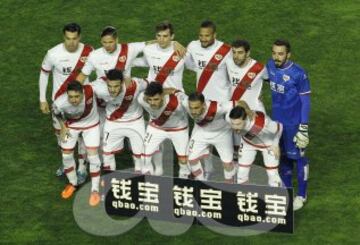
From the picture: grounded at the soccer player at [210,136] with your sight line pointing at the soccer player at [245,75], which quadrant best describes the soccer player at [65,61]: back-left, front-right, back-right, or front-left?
back-left

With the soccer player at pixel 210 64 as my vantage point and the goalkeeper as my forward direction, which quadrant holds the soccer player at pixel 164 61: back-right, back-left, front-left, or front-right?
back-right

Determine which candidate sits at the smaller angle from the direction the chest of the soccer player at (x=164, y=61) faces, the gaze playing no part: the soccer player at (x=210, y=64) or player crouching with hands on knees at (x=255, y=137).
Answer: the player crouching with hands on knees

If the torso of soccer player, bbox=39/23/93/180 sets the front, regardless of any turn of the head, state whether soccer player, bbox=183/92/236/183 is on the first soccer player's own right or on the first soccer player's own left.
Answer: on the first soccer player's own left

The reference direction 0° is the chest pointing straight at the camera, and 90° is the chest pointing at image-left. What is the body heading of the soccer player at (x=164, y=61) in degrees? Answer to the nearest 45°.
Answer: approximately 0°

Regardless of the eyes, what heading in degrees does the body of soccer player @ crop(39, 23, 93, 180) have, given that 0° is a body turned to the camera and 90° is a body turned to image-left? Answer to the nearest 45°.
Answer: approximately 0°

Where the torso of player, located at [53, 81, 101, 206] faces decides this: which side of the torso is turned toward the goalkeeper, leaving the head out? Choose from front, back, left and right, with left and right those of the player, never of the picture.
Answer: left

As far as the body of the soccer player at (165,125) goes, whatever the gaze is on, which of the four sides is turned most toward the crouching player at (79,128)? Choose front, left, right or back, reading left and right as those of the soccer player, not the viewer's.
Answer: right
